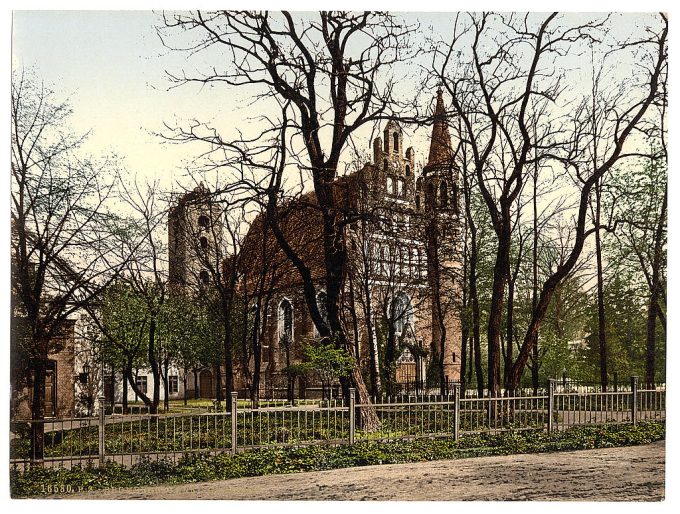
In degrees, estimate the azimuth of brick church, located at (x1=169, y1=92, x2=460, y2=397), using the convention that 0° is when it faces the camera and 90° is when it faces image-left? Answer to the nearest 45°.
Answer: approximately 315°

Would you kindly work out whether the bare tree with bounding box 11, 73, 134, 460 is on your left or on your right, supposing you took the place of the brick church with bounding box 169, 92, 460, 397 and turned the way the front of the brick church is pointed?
on your right

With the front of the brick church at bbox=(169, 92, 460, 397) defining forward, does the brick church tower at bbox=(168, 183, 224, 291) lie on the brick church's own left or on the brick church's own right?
on the brick church's own right
